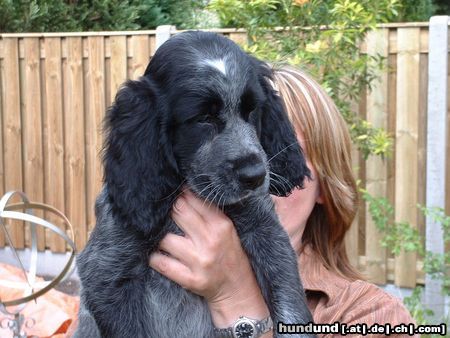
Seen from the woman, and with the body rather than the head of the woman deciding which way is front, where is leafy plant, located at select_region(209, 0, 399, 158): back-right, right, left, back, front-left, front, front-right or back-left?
back-right

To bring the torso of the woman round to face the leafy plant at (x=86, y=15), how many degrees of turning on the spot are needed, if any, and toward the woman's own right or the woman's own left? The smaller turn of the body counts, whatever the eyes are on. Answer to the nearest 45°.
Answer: approximately 135° to the woman's own right

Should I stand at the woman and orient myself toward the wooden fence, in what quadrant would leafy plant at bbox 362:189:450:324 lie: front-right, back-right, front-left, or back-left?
front-right

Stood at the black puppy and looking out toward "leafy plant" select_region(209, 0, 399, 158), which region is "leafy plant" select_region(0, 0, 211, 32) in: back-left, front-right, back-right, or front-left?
front-left

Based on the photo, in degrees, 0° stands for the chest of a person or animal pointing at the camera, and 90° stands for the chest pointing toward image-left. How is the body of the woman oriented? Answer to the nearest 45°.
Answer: approximately 45°

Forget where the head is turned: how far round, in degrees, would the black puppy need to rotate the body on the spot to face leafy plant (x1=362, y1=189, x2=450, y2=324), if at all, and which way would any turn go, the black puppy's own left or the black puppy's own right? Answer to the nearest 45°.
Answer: approximately 90° to the black puppy's own left

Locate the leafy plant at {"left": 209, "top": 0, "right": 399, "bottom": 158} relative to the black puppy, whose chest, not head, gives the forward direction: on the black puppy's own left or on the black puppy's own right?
on the black puppy's own left

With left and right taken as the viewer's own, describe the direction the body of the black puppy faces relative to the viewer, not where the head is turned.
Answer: facing the viewer and to the right of the viewer

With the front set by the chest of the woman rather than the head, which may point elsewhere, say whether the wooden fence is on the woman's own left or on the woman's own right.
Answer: on the woman's own right

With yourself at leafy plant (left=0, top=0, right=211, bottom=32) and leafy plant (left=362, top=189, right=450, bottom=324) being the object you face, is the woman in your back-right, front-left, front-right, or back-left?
front-right
